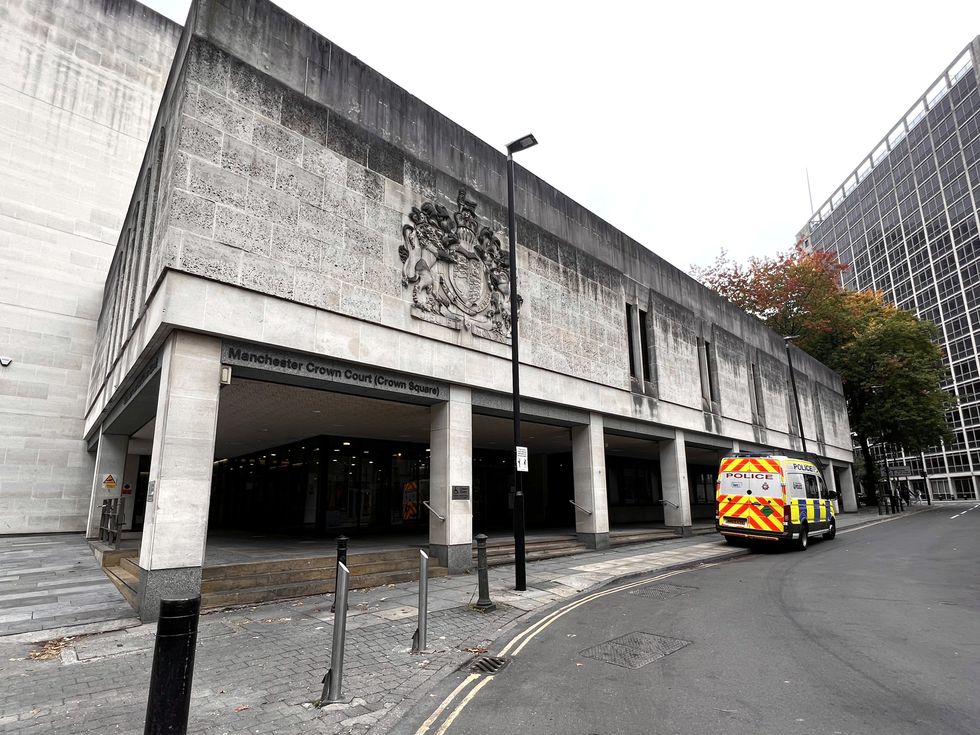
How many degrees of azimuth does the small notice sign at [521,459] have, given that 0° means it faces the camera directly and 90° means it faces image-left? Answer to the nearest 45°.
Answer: approximately 0°

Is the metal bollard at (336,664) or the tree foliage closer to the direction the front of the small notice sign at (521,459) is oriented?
the metal bollard

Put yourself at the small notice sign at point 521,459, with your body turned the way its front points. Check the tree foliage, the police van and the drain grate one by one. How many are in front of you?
1

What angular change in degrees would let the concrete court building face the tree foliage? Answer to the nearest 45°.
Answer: approximately 90° to its left

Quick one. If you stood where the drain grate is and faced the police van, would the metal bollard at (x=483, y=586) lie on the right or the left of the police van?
left

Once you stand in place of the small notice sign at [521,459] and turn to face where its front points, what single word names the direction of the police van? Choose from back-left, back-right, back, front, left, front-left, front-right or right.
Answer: back-left

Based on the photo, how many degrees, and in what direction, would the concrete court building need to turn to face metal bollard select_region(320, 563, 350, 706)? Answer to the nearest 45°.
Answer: approximately 45° to its right
